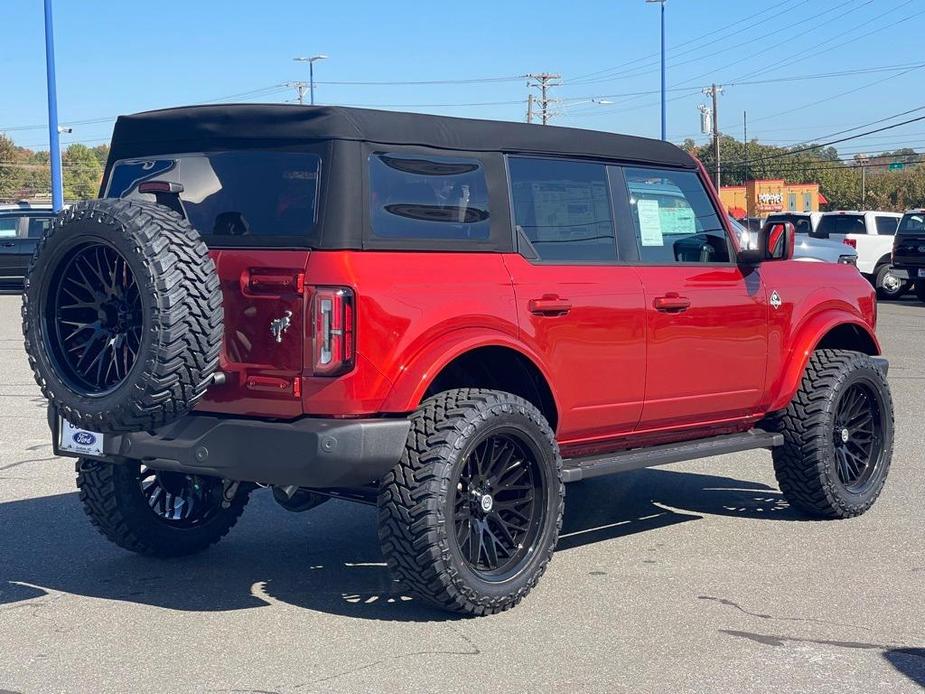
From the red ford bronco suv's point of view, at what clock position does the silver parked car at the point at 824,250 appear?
The silver parked car is roughly at 11 o'clock from the red ford bronco suv.

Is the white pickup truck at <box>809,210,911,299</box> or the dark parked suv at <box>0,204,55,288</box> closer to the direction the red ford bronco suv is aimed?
the white pickup truck

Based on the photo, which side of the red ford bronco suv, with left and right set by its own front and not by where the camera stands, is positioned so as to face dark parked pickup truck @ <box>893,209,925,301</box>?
front

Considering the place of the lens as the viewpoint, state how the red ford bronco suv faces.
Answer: facing away from the viewer and to the right of the viewer

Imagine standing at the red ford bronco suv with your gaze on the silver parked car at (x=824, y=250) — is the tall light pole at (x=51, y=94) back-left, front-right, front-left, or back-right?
front-left

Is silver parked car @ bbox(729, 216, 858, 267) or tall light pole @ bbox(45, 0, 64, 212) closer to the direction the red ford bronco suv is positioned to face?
the silver parked car

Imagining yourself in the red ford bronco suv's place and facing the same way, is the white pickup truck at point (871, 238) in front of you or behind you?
in front
